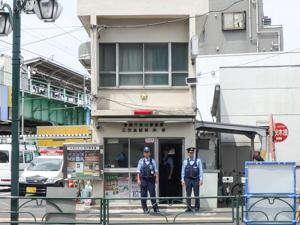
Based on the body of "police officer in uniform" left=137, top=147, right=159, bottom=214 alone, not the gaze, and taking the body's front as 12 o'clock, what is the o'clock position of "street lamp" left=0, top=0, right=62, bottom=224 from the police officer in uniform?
The street lamp is roughly at 1 o'clock from the police officer in uniform.

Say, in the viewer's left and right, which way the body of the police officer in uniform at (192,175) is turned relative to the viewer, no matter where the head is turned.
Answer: facing the viewer

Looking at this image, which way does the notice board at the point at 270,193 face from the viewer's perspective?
toward the camera

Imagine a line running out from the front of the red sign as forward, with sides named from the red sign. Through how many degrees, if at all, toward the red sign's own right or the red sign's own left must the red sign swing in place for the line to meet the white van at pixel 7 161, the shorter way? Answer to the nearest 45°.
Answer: approximately 90° to the red sign's own right

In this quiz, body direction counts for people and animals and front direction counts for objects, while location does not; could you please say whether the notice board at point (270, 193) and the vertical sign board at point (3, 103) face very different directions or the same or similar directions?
same or similar directions

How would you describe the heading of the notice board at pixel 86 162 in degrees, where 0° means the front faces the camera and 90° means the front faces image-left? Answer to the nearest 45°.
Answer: approximately 0°

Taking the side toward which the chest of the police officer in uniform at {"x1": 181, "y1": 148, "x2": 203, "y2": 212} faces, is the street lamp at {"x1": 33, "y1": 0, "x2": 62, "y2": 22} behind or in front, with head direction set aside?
in front

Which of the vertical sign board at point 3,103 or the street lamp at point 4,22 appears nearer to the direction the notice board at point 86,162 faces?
the street lamp

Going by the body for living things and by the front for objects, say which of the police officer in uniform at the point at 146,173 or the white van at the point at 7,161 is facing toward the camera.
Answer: the police officer in uniform

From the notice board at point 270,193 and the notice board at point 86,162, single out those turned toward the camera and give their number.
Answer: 2

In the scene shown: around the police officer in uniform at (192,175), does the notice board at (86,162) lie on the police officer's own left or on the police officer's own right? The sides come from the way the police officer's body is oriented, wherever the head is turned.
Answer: on the police officer's own right

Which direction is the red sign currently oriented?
toward the camera

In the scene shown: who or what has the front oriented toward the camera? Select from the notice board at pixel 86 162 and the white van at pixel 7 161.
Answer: the notice board

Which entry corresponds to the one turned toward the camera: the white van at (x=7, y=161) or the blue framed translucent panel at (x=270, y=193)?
the blue framed translucent panel

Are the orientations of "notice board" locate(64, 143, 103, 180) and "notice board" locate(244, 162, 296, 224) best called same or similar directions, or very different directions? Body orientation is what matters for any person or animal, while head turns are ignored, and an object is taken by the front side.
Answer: same or similar directions
